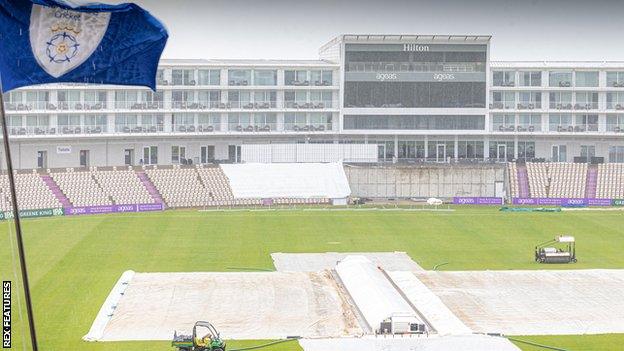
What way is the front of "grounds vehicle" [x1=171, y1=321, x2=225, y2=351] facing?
to the viewer's right

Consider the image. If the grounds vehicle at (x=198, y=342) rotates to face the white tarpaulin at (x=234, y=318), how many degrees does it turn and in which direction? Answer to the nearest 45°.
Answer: approximately 90° to its left

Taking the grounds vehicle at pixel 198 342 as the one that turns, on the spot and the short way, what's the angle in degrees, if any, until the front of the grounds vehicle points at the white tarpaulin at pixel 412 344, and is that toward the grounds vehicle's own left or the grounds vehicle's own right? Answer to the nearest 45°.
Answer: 0° — it already faces it

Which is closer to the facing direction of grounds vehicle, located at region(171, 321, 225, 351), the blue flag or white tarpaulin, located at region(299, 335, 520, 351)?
the white tarpaulin
